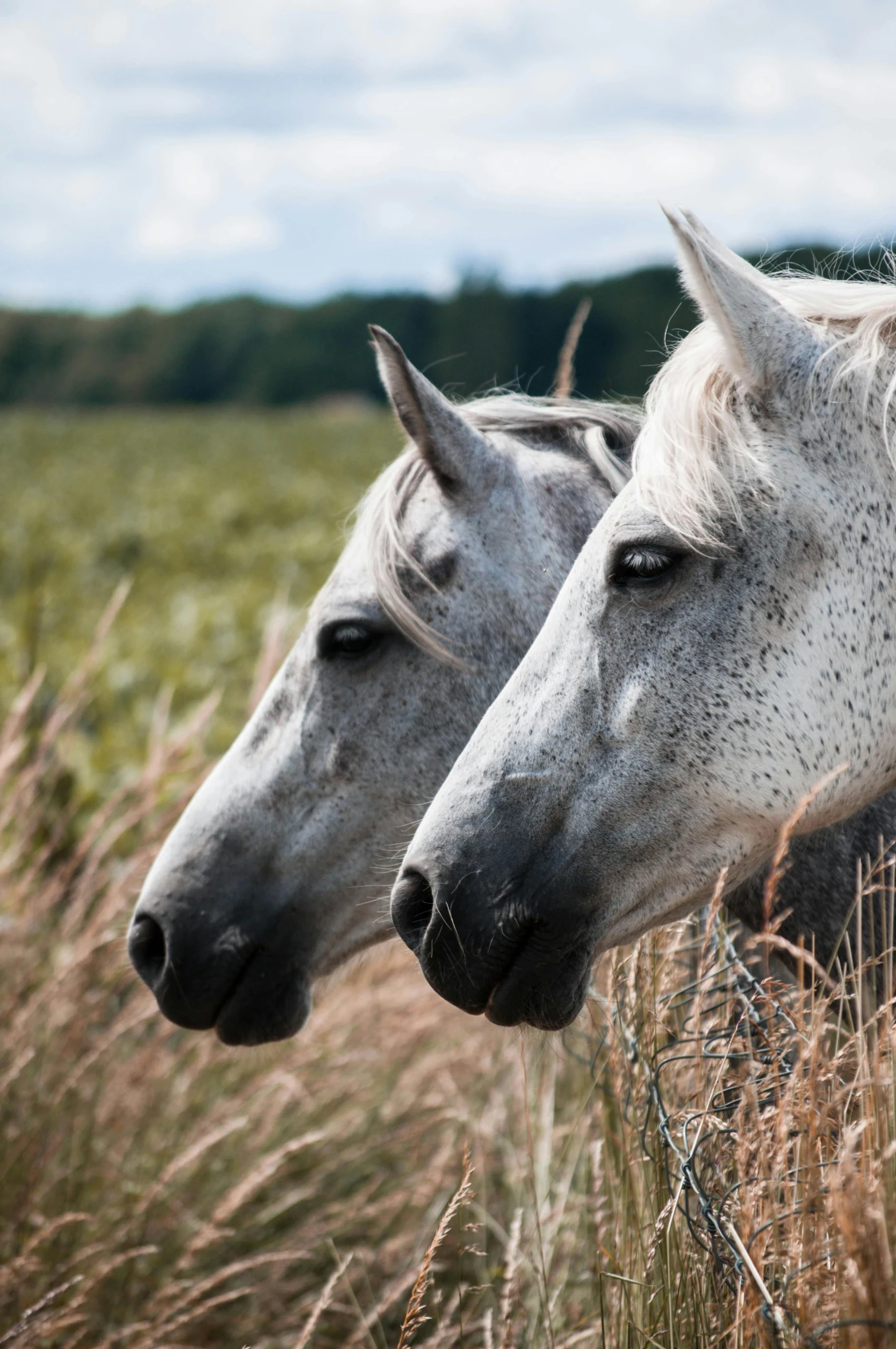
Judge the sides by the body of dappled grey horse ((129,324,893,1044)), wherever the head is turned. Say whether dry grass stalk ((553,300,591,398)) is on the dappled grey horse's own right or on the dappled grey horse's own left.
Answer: on the dappled grey horse's own right

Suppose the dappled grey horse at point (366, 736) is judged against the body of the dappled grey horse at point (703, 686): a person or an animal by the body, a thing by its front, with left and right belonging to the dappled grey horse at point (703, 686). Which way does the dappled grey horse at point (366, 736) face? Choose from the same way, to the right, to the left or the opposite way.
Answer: the same way

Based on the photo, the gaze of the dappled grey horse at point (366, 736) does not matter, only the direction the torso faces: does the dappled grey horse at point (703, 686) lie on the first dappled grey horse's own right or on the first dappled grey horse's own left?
on the first dappled grey horse's own left

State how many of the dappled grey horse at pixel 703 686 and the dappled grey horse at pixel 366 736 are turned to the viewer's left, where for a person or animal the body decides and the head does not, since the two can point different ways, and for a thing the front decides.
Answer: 2

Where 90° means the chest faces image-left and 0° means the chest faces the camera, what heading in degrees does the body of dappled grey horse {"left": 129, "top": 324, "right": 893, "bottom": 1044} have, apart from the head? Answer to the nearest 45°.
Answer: approximately 90°

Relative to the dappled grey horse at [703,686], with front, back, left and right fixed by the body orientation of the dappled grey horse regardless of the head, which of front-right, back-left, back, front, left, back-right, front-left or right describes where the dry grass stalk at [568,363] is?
right

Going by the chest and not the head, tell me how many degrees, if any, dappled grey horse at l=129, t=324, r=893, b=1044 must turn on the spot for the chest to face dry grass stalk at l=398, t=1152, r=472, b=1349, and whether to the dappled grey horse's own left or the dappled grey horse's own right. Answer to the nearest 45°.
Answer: approximately 90° to the dappled grey horse's own left

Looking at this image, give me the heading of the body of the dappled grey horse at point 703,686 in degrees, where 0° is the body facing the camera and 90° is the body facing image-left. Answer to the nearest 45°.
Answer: approximately 90°

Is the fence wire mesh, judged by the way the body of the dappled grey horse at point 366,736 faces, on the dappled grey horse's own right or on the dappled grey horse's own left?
on the dappled grey horse's own left
